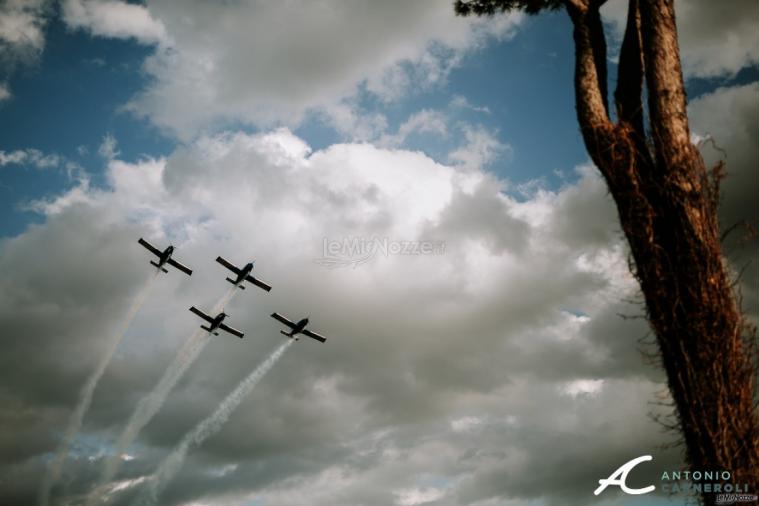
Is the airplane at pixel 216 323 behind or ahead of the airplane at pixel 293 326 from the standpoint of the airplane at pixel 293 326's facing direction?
behind

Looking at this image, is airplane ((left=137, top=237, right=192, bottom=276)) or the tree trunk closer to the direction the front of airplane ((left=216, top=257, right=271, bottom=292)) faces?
the tree trunk

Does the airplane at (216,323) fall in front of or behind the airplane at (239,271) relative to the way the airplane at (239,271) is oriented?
behind

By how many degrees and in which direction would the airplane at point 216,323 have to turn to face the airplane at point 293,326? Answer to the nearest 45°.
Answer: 0° — it already faces it

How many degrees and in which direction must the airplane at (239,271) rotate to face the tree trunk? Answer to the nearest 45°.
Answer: approximately 45° to its right
